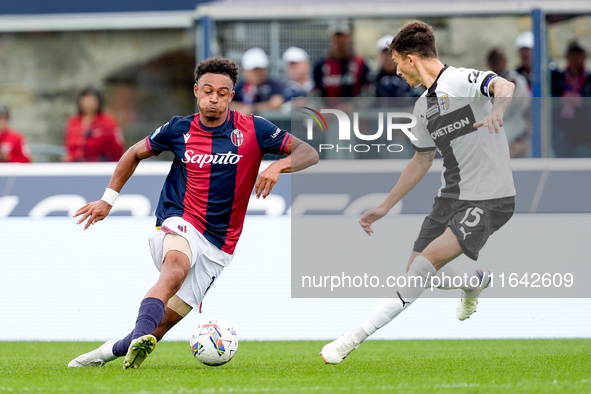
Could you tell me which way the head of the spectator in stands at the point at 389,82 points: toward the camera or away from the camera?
toward the camera

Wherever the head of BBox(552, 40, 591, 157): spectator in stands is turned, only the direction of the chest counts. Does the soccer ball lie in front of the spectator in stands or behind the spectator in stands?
in front

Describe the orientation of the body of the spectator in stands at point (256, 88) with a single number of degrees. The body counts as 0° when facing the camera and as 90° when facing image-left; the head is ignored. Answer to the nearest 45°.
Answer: approximately 0°

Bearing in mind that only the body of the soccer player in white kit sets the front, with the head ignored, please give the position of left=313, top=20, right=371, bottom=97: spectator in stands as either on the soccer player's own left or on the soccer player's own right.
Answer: on the soccer player's own right

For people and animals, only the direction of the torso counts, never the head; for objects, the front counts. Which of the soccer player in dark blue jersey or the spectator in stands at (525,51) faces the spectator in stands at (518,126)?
the spectator in stands at (525,51)

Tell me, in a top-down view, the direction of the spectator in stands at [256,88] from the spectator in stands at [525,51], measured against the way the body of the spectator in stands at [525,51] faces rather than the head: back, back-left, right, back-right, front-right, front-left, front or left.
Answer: right

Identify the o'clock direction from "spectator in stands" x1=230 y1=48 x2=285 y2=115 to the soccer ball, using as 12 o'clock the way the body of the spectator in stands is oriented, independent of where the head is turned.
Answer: The soccer ball is roughly at 12 o'clock from the spectator in stands.

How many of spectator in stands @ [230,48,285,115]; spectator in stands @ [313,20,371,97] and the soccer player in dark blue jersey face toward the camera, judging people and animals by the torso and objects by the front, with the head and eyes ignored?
3

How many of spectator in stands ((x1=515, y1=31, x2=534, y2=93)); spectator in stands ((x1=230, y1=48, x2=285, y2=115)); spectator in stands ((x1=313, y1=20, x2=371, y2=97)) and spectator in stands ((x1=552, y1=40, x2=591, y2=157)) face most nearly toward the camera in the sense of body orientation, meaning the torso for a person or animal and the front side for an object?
4

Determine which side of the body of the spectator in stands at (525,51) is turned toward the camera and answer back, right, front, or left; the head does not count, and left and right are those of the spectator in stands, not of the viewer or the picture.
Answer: front

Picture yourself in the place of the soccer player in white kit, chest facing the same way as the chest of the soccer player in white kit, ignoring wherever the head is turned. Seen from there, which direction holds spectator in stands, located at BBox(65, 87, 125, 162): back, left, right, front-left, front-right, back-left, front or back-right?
right
